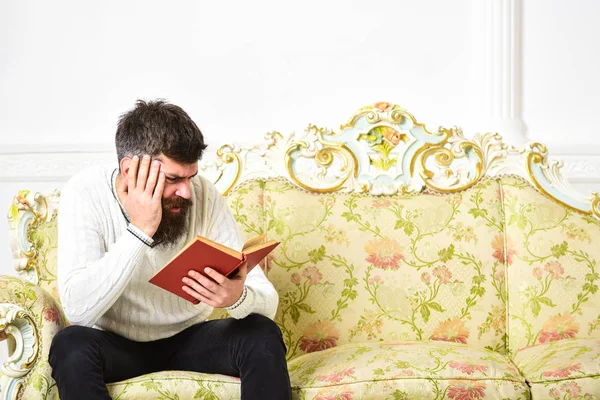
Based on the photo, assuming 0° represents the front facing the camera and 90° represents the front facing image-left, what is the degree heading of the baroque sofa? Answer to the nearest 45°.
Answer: approximately 0°
